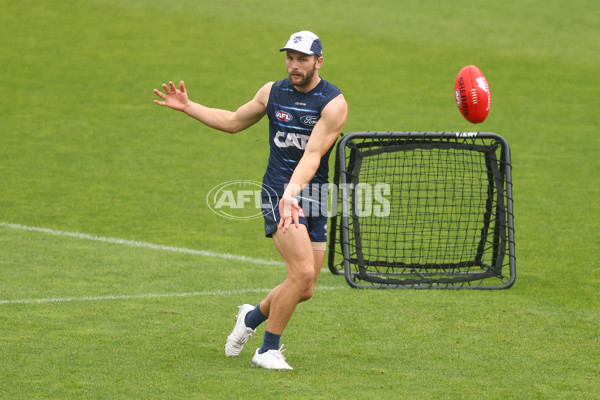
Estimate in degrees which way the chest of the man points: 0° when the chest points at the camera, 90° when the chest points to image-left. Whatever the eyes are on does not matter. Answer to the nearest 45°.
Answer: approximately 0°

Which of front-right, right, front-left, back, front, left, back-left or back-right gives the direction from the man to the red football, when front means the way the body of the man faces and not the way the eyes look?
back-left
